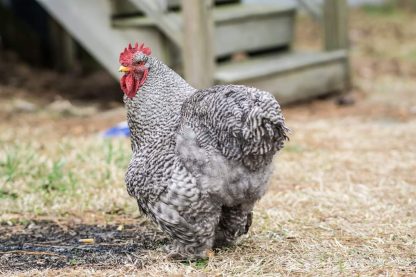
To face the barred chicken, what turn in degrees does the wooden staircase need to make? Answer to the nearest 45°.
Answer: approximately 45° to its right

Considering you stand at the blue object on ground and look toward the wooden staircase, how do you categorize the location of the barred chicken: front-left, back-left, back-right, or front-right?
back-right

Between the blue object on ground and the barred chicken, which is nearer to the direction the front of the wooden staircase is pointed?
the barred chicken

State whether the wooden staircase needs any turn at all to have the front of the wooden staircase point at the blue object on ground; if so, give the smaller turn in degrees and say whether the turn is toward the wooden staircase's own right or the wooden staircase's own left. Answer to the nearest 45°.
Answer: approximately 90° to the wooden staircase's own right
